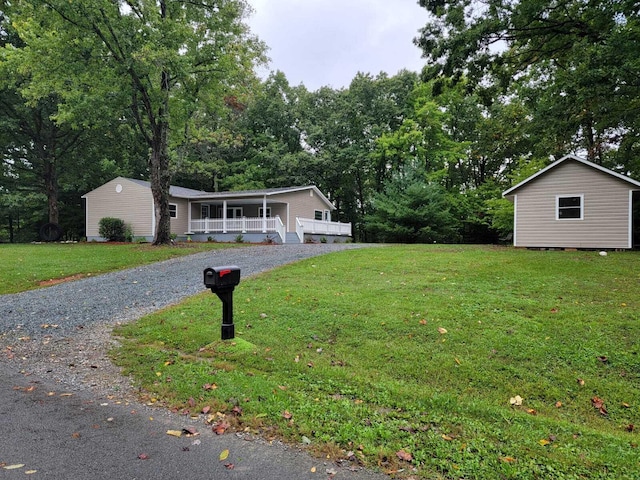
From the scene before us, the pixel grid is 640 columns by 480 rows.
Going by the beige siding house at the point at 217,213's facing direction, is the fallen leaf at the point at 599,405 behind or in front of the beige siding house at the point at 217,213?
in front

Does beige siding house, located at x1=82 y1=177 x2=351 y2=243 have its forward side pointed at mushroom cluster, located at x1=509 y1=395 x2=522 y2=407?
yes

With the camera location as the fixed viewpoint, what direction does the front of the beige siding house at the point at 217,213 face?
facing the viewer

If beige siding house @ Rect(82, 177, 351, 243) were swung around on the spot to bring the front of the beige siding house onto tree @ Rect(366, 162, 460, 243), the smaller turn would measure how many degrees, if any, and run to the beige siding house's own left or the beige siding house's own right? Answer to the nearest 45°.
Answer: approximately 90° to the beige siding house's own left

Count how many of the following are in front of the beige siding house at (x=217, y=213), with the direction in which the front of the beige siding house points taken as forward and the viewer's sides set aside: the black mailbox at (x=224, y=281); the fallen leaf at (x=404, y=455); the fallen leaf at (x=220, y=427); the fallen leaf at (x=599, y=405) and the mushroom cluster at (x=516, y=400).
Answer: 5

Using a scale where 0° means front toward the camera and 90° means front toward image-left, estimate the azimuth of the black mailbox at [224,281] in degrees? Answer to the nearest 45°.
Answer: approximately 45°

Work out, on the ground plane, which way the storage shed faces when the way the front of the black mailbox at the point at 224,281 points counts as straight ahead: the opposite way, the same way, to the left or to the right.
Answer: to the left

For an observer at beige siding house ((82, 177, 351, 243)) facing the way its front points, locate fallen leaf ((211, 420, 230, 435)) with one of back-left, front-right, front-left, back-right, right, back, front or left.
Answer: front
